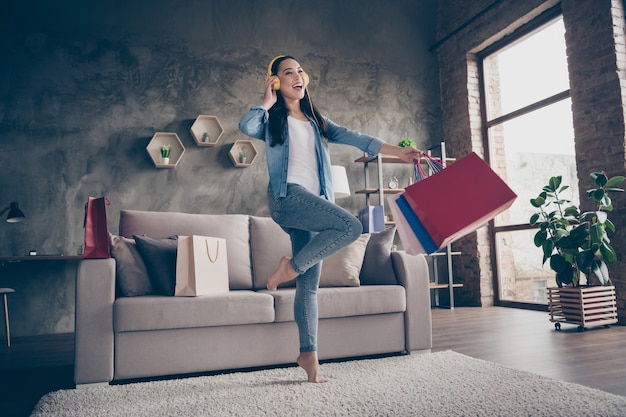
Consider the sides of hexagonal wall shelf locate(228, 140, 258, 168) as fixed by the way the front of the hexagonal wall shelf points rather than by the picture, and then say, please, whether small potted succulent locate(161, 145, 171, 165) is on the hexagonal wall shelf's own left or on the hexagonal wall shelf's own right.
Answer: on the hexagonal wall shelf's own right

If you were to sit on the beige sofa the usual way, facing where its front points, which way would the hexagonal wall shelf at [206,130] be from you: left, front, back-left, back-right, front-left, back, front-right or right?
back

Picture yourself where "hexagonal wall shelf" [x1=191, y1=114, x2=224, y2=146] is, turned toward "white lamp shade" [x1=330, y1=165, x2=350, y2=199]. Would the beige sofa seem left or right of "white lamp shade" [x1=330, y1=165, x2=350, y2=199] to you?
right

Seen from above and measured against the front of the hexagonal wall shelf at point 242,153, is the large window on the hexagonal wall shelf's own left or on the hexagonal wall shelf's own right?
on the hexagonal wall shelf's own left

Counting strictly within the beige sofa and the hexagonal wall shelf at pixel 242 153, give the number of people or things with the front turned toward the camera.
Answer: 2

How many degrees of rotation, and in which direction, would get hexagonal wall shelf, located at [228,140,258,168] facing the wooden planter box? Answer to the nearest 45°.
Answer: approximately 45° to its left

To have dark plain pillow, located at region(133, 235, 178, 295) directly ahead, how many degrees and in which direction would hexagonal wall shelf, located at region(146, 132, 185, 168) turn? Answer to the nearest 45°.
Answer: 0° — it already faces it

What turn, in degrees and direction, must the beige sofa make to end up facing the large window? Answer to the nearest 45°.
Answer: approximately 135° to its left

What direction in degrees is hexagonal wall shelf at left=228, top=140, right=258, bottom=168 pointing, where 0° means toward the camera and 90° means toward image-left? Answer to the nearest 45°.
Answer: approximately 0°
